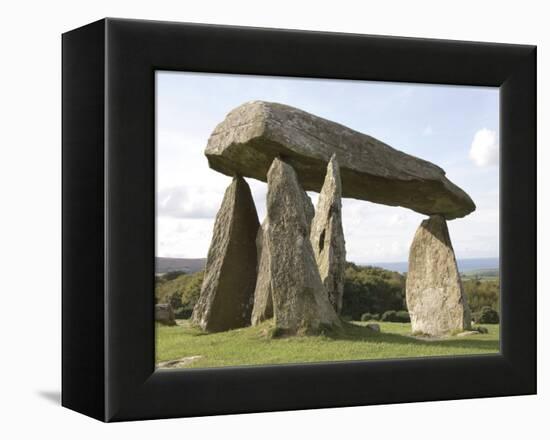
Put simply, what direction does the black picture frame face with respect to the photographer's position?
facing the viewer and to the right of the viewer
